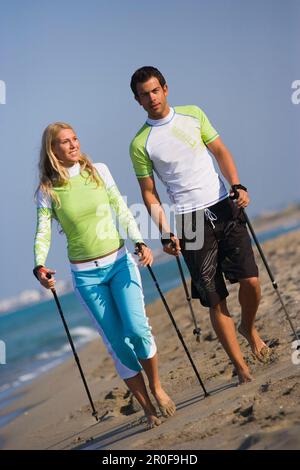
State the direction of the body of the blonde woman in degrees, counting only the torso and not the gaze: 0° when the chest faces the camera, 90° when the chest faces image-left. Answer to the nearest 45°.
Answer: approximately 0°

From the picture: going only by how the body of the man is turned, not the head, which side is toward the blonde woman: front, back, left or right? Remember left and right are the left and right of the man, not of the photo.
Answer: right

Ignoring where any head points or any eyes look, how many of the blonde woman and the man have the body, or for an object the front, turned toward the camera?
2

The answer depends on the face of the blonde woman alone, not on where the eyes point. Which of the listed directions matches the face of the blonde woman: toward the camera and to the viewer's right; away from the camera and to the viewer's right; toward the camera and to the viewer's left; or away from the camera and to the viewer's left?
toward the camera and to the viewer's right

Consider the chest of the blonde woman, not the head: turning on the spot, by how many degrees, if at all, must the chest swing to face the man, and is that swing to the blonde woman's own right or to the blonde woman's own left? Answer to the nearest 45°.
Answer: approximately 90° to the blonde woman's own left

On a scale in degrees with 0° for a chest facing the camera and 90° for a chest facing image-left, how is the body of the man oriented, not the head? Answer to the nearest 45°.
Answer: approximately 0°
